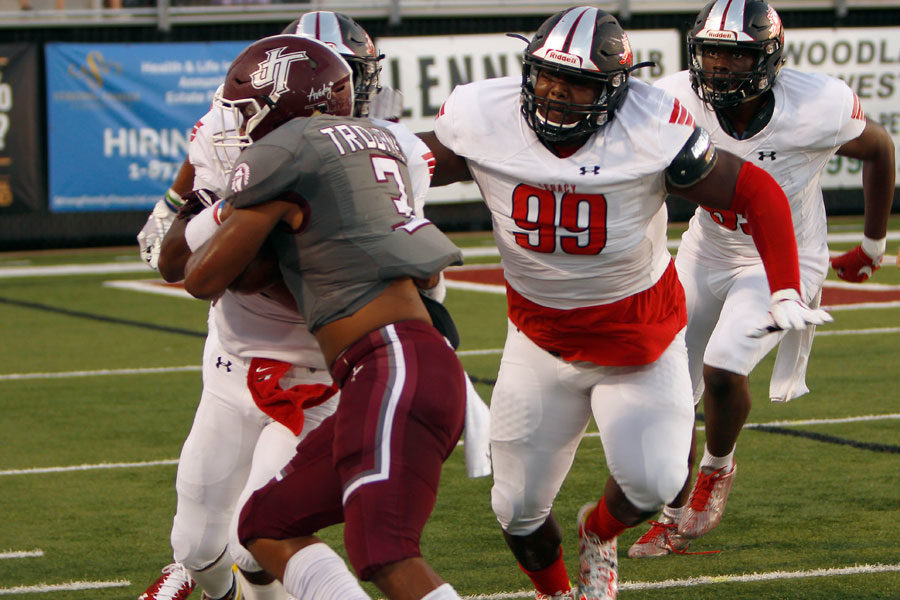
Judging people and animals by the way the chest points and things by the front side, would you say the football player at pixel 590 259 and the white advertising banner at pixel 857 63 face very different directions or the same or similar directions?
same or similar directions

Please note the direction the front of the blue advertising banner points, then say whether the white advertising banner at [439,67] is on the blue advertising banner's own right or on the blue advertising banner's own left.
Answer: on the blue advertising banner's own left

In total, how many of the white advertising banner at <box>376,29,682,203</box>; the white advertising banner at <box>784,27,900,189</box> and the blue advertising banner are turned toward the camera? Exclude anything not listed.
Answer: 3

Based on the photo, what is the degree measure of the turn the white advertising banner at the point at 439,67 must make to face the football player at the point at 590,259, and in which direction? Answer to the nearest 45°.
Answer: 0° — it already faces them

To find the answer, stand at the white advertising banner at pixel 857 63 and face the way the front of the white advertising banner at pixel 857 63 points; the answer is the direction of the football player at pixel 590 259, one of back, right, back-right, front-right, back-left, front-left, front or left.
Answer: front

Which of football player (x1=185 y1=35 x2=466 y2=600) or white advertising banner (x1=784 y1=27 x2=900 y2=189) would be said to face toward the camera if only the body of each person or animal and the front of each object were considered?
the white advertising banner

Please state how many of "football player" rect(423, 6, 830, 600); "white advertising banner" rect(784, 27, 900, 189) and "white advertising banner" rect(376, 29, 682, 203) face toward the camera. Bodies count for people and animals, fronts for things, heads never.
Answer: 3

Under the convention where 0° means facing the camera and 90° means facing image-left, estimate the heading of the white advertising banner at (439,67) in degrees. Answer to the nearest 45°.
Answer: approximately 0°

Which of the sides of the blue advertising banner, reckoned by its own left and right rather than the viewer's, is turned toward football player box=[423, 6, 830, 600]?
front

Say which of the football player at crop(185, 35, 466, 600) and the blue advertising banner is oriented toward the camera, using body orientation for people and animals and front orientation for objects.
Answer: the blue advertising banner

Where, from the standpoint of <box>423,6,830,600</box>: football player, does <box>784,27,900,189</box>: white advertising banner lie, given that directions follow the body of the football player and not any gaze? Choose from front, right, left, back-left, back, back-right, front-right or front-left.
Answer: back

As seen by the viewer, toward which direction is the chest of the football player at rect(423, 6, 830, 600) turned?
toward the camera

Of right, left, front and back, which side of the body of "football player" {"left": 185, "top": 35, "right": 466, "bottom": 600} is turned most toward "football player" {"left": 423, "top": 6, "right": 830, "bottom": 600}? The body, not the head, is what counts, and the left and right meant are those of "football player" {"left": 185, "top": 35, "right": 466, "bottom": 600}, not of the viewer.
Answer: right

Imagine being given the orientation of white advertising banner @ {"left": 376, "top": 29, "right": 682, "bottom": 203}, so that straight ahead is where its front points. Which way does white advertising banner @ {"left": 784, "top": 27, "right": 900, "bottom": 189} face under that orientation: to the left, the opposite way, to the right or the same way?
the same way

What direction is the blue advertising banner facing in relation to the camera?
toward the camera
